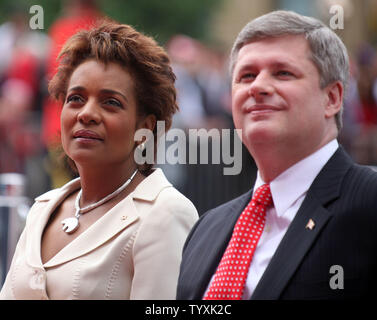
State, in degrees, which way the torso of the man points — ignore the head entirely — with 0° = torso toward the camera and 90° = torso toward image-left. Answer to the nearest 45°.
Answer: approximately 45°

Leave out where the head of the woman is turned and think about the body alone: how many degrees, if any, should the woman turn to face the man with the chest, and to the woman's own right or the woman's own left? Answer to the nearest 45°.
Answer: approximately 90° to the woman's own left

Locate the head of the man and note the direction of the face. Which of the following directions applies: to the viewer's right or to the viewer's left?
to the viewer's left

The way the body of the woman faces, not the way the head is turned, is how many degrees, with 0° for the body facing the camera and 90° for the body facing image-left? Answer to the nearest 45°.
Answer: approximately 45°

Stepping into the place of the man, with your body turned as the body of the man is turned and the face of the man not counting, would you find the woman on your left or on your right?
on your right
